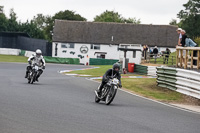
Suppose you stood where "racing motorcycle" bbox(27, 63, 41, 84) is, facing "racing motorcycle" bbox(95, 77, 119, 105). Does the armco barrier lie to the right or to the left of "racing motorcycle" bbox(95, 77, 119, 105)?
left

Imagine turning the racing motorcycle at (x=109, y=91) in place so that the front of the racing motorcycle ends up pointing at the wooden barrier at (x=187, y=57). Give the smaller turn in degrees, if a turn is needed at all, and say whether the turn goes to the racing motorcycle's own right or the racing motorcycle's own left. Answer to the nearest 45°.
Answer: approximately 90° to the racing motorcycle's own left

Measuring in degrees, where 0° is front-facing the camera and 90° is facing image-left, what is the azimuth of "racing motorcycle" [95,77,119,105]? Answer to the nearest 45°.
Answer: approximately 315°

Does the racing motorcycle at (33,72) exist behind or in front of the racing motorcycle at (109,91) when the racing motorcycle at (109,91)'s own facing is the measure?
behind

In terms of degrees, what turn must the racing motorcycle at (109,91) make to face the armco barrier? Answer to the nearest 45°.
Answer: approximately 90° to its left

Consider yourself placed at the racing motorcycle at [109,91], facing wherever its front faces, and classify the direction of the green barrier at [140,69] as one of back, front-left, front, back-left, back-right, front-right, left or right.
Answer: back-left
